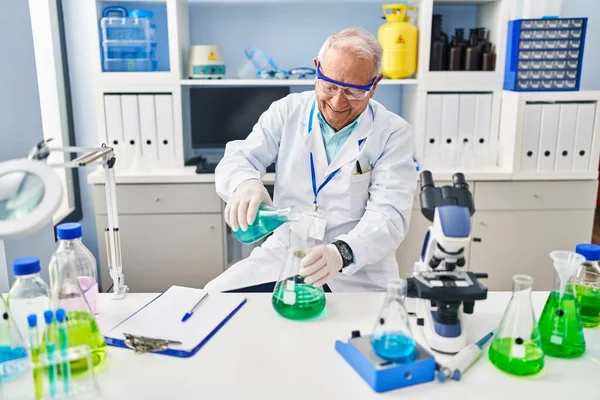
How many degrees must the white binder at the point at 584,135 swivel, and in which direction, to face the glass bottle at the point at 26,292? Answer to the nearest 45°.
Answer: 0° — it already faces it

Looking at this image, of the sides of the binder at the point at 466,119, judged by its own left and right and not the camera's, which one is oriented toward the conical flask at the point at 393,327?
front

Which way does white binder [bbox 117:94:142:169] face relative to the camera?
toward the camera

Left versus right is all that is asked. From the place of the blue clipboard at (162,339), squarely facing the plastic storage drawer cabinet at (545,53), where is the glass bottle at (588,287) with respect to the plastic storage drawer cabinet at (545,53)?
right

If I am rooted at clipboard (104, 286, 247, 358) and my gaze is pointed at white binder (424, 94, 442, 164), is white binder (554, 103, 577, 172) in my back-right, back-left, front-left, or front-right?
front-right

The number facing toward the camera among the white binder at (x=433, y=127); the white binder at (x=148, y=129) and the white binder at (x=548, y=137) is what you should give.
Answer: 3

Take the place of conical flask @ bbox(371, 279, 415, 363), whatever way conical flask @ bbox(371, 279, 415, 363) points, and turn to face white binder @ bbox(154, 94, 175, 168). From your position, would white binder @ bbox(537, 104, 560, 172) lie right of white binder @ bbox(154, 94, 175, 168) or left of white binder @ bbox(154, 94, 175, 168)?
right

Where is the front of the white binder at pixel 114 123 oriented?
toward the camera

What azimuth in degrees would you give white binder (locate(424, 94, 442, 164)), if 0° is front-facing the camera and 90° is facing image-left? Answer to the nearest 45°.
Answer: approximately 0°

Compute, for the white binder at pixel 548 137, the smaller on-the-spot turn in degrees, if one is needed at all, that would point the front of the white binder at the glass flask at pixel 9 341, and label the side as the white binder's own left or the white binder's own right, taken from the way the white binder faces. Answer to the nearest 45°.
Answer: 0° — it already faces it

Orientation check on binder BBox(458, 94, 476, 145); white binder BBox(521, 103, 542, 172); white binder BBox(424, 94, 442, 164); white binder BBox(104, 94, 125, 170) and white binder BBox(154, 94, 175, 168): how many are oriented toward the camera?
5

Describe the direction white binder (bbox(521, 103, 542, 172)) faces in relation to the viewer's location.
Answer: facing the viewer

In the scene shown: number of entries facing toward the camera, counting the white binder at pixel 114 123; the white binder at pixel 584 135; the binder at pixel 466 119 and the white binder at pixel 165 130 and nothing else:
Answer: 4

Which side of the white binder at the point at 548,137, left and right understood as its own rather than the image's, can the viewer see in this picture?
front

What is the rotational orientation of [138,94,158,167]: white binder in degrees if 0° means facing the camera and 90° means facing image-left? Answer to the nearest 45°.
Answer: approximately 0°

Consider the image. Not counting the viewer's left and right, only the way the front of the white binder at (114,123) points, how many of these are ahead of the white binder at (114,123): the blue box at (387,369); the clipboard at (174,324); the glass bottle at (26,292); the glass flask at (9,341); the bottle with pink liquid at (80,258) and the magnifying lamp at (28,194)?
6
